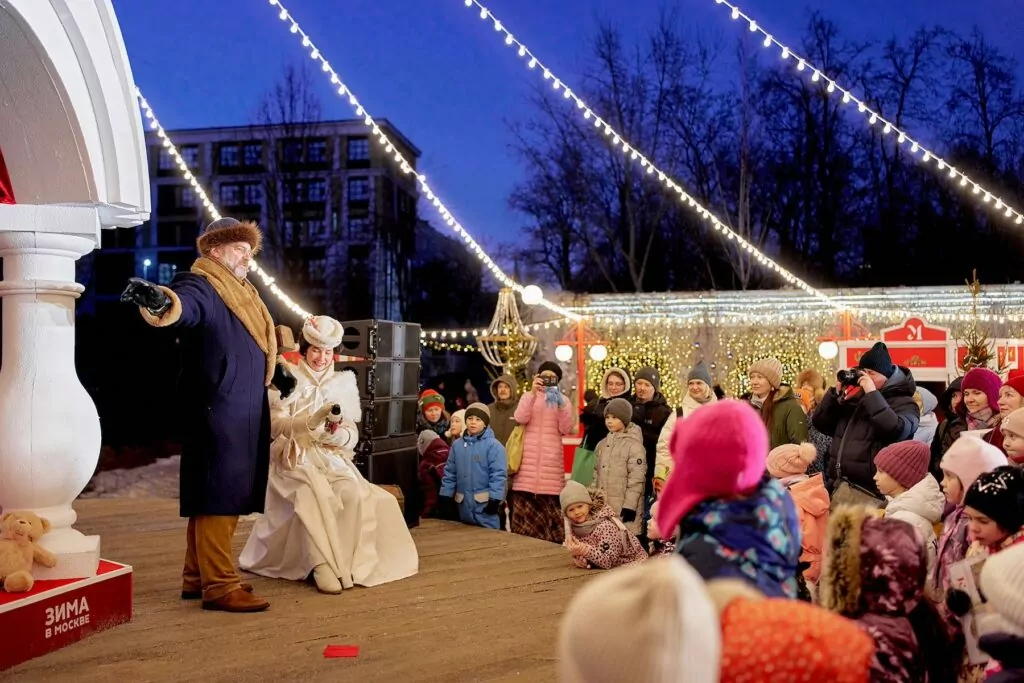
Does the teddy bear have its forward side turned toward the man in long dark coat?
no

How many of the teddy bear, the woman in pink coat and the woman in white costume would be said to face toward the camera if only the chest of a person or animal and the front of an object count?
3

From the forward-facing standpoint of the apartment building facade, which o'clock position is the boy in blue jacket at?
The boy in blue jacket is roughly at 12 o'clock from the apartment building facade.

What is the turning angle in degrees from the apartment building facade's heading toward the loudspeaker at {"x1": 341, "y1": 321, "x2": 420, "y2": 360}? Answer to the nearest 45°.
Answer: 0° — it already faces it

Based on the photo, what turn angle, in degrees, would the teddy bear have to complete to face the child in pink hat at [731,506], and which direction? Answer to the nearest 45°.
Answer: approximately 45° to its left

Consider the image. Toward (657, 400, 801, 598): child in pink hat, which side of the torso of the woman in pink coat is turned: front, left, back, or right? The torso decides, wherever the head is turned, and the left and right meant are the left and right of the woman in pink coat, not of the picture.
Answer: front

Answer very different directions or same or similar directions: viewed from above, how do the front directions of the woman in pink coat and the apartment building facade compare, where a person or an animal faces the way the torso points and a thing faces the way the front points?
same or similar directions

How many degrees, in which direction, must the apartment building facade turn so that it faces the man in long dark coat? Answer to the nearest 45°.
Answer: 0° — it already faces them

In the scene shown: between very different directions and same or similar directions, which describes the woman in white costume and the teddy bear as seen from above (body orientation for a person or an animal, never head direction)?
same or similar directions

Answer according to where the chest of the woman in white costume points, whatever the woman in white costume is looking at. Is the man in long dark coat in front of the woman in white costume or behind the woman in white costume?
in front

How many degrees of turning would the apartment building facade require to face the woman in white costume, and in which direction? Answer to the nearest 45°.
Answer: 0° — it already faces them

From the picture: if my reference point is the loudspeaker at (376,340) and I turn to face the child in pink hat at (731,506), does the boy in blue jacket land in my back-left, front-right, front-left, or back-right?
front-left

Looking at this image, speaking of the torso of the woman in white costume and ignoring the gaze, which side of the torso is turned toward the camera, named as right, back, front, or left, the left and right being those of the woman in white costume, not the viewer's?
front

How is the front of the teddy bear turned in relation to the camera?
facing the viewer

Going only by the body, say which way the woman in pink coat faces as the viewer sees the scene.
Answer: toward the camera

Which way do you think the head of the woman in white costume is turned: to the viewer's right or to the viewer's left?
to the viewer's right
